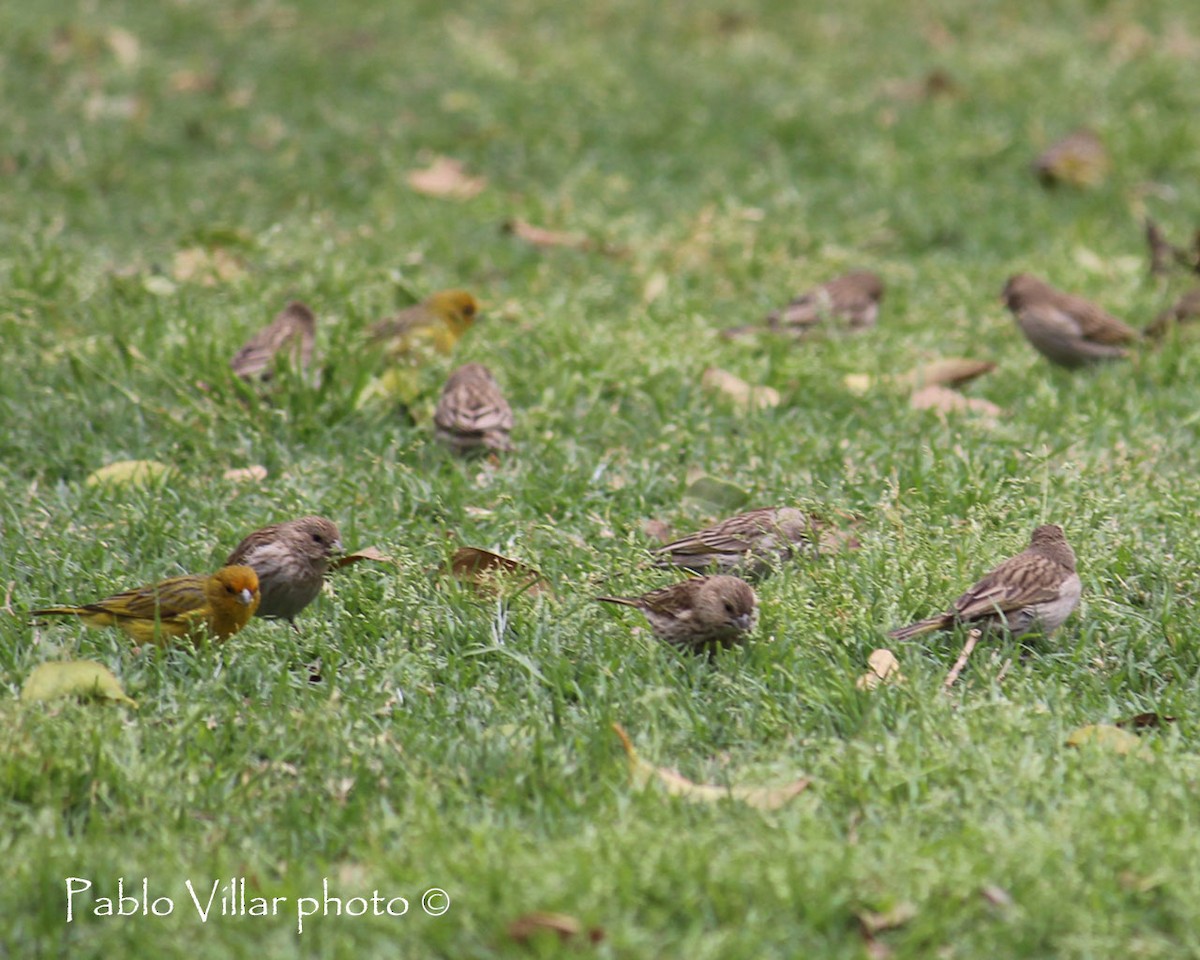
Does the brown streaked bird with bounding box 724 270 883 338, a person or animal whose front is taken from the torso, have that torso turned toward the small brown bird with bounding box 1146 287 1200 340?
yes

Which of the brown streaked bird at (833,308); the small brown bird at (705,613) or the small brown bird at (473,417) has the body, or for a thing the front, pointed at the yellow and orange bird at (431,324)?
the small brown bird at (473,417)

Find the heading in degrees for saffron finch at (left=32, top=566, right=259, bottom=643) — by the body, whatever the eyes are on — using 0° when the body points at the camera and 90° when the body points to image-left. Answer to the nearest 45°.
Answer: approximately 270°

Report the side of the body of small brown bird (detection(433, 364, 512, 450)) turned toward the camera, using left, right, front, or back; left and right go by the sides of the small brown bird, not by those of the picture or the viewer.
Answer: back

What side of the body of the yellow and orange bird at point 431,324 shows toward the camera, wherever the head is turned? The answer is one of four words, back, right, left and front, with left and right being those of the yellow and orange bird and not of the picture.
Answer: right

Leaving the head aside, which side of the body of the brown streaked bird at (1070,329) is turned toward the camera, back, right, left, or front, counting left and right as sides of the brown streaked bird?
left

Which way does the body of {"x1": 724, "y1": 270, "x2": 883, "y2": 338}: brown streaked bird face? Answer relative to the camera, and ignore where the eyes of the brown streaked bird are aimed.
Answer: to the viewer's right

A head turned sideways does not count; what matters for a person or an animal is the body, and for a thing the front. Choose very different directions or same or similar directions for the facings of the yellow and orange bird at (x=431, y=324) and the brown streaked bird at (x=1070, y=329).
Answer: very different directions

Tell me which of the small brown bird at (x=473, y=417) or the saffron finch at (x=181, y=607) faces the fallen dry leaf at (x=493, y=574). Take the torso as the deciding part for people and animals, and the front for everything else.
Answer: the saffron finch

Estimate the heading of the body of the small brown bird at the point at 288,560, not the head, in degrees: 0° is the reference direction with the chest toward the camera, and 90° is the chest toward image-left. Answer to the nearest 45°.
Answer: approximately 315°
